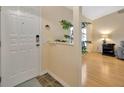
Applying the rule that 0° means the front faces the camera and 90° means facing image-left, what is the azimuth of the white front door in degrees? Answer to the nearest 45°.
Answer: approximately 315°
